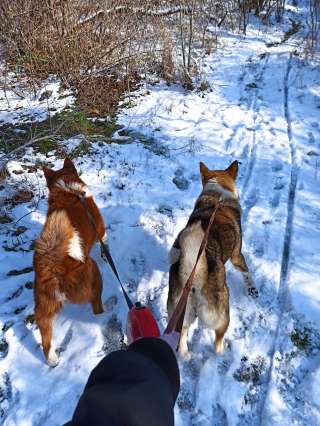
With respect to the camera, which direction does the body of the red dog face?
away from the camera
